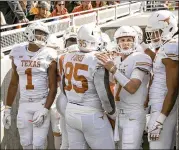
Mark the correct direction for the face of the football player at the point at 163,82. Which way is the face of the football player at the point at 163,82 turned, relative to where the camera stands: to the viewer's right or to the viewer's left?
to the viewer's left

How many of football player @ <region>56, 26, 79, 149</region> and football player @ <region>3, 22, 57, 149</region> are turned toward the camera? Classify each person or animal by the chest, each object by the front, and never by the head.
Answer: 1

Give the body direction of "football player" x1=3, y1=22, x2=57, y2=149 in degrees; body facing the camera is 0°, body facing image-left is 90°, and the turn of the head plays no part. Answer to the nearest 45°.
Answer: approximately 0°

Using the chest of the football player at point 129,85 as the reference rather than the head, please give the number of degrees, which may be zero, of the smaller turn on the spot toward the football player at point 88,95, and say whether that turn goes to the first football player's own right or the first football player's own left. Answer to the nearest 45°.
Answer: approximately 45° to the first football player's own right
